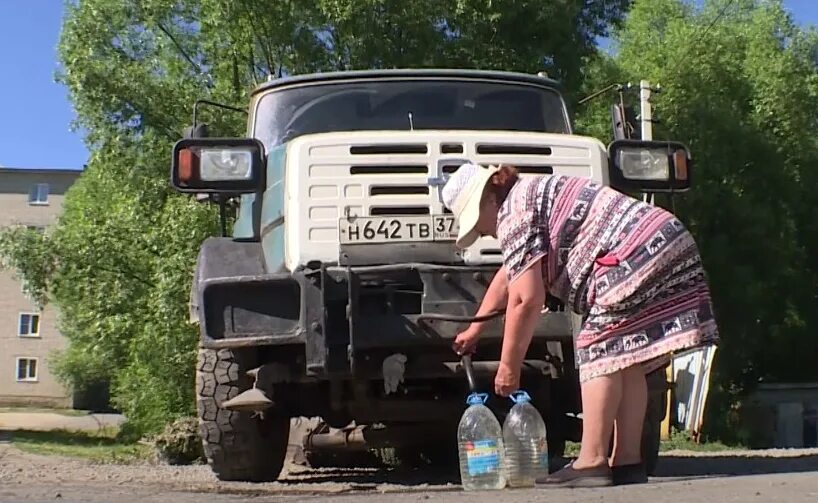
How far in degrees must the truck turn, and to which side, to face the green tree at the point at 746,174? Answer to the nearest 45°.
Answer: approximately 135° to its left

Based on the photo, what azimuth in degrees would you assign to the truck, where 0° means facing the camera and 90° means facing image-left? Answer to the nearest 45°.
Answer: approximately 0°

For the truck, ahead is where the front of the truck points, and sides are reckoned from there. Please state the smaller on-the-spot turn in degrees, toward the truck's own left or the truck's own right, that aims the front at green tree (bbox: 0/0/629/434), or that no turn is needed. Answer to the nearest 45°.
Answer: approximately 180°

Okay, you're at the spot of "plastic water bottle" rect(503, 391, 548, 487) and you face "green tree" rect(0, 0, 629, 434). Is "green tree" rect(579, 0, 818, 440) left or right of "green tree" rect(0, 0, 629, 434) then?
right
